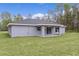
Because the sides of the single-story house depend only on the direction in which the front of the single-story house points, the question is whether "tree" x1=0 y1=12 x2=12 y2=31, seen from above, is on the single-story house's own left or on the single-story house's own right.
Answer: on the single-story house's own right

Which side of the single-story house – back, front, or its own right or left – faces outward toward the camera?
front
